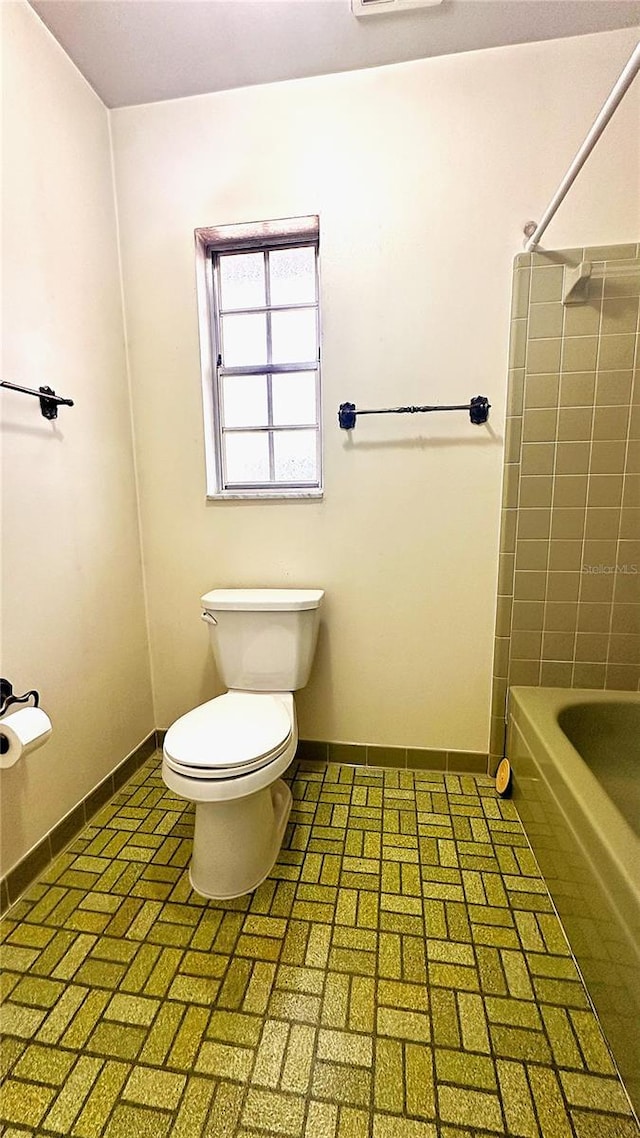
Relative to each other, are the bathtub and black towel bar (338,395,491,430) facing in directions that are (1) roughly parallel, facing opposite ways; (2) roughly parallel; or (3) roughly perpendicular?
roughly perpendicular

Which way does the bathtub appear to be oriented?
to the viewer's left

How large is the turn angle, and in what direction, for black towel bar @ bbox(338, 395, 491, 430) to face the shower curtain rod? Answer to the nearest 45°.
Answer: approximately 45° to its left

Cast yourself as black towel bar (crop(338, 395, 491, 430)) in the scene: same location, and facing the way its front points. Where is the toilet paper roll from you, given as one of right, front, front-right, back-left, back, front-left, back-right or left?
front-right

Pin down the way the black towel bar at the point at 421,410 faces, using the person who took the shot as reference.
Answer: facing the viewer

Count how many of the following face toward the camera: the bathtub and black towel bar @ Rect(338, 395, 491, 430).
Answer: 1

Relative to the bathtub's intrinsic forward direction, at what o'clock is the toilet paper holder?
The toilet paper holder is roughly at 11 o'clock from the bathtub.

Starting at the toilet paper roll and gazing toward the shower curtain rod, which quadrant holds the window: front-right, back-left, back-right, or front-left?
front-left

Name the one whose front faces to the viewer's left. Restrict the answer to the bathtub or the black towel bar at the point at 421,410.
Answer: the bathtub

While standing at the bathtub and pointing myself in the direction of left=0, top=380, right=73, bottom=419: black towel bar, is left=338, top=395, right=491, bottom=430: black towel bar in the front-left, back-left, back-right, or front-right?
front-right

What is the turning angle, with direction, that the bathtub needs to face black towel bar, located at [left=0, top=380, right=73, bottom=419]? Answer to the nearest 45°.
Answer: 0° — it already faces it

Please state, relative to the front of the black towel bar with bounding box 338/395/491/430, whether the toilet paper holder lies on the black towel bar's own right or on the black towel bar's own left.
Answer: on the black towel bar's own right
